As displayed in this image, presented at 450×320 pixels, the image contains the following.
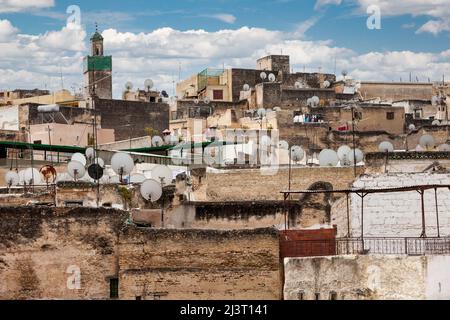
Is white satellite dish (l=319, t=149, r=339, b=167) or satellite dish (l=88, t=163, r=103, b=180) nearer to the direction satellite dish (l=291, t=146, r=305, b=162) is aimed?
the satellite dish

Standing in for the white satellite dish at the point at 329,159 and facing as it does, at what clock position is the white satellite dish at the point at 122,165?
the white satellite dish at the point at 122,165 is roughly at 2 o'clock from the white satellite dish at the point at 329,159.

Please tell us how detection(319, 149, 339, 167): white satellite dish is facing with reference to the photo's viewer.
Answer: facing the viewer

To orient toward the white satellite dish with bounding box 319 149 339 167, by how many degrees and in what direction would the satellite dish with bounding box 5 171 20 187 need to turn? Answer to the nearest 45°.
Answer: approximately 90° to its left

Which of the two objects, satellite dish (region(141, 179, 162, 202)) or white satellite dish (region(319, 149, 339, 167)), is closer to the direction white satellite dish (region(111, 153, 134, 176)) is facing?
the satellite dish

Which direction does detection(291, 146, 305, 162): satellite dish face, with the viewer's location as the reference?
facing the viewer and to the left of the viewer

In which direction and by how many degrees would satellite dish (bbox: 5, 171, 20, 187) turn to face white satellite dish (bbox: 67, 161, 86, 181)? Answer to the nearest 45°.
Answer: approximately 45° to its left

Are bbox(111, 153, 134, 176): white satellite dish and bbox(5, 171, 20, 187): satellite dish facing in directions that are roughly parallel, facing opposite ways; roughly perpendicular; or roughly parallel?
roughly parallel
